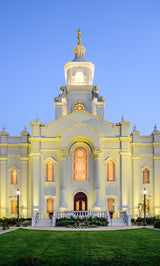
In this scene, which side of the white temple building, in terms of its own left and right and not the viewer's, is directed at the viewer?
front
